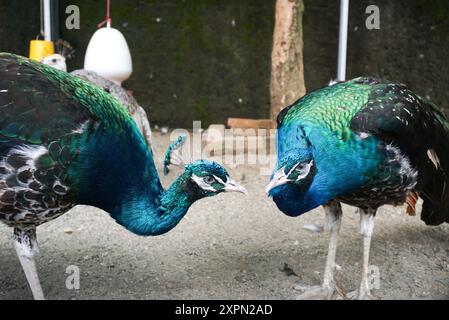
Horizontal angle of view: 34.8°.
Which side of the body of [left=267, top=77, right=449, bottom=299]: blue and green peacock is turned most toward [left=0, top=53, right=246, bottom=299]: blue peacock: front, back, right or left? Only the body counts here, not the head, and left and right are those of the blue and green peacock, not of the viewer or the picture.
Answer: front

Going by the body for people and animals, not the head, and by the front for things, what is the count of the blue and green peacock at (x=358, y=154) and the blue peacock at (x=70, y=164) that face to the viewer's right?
1

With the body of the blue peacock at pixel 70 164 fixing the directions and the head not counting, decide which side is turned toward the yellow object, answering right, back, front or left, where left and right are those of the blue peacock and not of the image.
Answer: left

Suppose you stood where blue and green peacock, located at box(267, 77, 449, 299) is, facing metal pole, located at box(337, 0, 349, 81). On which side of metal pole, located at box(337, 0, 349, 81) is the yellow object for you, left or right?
left

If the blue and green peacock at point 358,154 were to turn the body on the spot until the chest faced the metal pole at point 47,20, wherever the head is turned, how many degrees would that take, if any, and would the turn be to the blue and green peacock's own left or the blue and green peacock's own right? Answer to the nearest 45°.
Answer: approximately 90° to the blue and green peacock's own right

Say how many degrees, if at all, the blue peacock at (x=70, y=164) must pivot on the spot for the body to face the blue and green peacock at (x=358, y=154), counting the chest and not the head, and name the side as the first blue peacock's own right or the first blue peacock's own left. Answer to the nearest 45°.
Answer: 0° — it already faces it

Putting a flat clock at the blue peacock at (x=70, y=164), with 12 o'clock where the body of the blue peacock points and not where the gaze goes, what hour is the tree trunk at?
The tree trunk is roughly at 10 o'clock from the blue peacock.

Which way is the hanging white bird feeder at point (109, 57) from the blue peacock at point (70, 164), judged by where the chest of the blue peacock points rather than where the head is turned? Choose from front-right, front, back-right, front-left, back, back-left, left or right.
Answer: left

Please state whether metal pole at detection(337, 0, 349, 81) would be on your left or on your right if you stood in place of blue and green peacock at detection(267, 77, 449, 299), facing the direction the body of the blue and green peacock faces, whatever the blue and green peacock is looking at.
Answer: on your right

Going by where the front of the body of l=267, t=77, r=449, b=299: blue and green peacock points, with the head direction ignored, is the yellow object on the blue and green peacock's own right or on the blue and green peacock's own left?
on the blue and green peacock's own right

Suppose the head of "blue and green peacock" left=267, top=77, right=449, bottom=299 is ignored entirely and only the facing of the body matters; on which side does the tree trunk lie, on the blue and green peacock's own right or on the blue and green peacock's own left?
on the blue and green peacock's own right

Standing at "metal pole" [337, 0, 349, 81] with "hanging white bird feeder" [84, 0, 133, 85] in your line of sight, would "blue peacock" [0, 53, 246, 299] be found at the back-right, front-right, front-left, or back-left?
front-left

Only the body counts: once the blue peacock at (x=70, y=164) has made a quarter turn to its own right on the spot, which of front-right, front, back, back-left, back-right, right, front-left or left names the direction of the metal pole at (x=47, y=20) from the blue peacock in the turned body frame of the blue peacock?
back

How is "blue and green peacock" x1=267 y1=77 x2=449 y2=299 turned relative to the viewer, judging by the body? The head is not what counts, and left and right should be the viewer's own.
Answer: facing the viewer and to the left of the viewer

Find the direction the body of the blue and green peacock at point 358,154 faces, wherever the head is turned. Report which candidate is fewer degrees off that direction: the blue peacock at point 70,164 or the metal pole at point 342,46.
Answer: the blue peacock

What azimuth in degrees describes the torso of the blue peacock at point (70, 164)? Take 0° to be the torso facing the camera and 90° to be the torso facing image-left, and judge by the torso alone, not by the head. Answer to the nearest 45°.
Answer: approximately 270°

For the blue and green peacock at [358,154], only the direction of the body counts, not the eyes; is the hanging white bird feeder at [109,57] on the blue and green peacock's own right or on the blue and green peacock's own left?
on the blue and green peacock's own right
